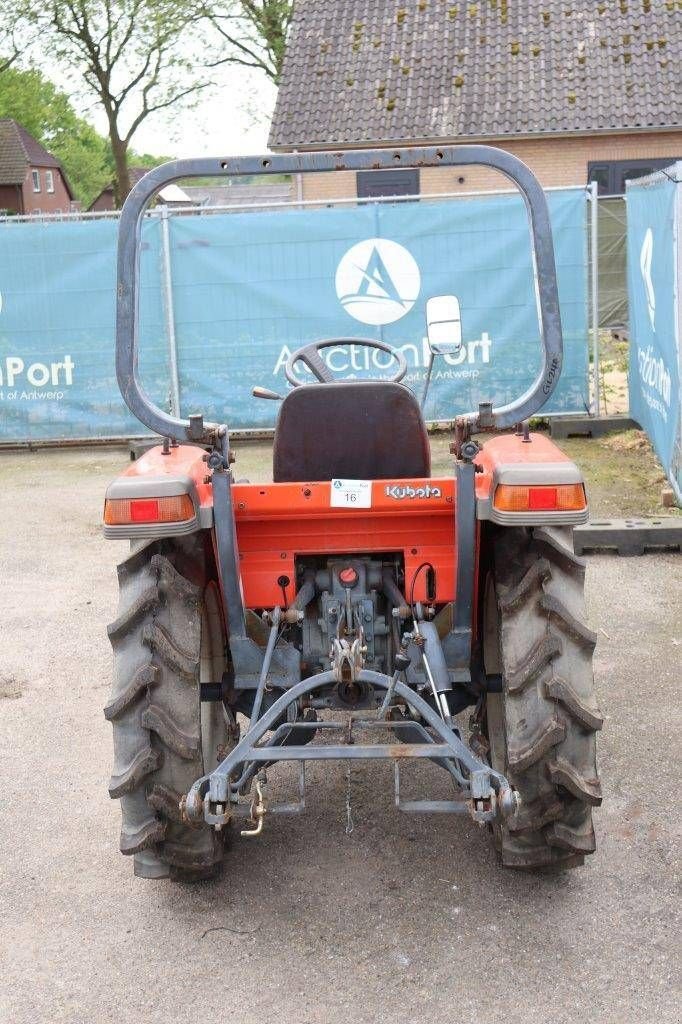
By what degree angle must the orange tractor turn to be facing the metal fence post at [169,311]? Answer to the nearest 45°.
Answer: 0° — it already faces it

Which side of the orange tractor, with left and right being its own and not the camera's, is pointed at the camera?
back

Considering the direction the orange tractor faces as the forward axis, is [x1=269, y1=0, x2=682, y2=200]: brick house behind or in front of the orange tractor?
in front

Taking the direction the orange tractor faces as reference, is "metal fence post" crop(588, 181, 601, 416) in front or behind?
in front
